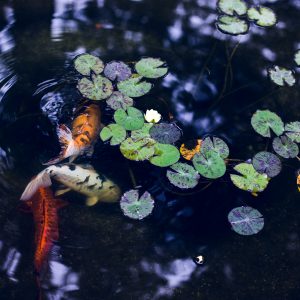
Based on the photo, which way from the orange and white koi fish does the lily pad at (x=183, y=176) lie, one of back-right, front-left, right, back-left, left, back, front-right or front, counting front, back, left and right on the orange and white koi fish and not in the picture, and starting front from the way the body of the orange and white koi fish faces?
right

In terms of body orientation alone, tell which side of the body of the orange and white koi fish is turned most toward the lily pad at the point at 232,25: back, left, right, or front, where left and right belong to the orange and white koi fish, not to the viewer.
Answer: front

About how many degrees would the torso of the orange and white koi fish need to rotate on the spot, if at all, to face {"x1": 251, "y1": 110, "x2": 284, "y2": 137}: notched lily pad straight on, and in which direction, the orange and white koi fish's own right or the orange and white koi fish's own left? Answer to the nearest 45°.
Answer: approximately 45° to the orange and white koi fish's own right

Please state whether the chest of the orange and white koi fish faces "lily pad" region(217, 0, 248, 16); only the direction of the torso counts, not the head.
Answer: yes

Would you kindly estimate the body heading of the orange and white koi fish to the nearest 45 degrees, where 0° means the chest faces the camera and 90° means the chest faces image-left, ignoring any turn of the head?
approximately 225°

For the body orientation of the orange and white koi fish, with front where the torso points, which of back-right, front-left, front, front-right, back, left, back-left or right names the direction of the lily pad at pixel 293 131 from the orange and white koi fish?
front-right

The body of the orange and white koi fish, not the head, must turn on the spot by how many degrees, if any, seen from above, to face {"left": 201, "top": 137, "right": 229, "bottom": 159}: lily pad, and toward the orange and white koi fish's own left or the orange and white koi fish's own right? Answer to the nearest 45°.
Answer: approximately 45° to the orange and white koi fish's own right

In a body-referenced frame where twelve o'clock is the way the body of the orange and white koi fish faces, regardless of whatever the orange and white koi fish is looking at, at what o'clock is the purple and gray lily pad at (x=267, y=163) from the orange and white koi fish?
The purple and gray lily pad is roughly at 2 o'clock from the orange and white koi fish.
